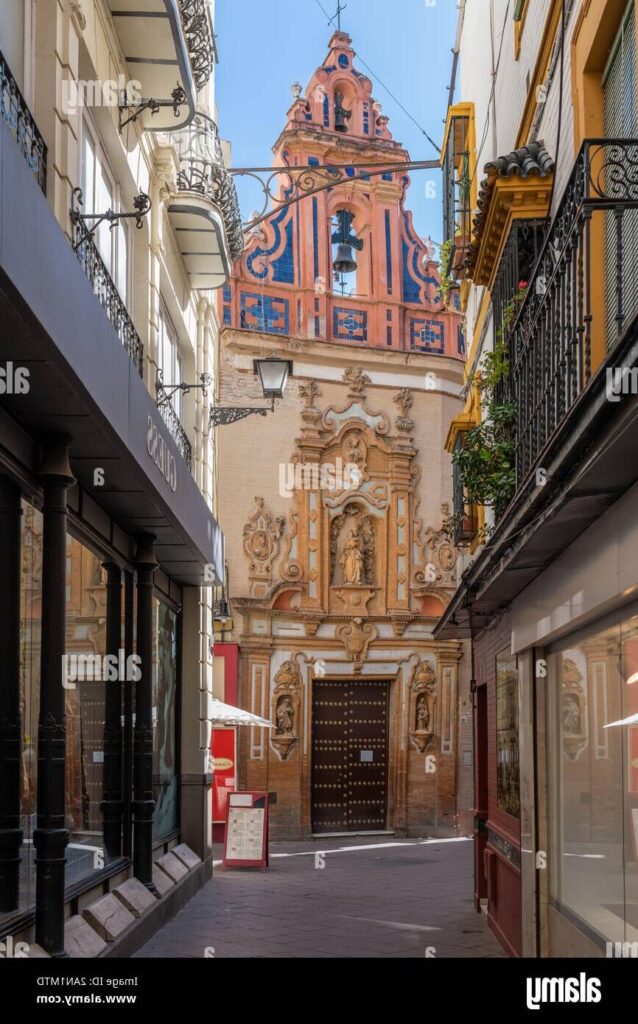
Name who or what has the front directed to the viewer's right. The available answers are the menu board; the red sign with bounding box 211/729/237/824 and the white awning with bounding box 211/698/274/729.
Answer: the white awning

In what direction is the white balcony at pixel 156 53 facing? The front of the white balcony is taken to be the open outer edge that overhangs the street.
to the viewer's right

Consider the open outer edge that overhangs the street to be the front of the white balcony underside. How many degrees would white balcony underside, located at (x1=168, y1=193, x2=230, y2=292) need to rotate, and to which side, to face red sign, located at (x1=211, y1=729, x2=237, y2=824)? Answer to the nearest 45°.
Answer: approximately 90° to its left

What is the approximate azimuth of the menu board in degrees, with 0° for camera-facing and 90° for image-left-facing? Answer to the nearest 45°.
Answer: approximately 0°

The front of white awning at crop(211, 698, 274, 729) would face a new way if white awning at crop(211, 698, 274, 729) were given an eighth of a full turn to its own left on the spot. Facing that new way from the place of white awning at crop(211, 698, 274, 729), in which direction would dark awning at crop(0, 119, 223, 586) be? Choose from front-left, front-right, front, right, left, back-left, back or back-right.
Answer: back-right

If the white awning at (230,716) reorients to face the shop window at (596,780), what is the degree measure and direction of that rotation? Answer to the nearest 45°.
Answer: approximately 90° to its right

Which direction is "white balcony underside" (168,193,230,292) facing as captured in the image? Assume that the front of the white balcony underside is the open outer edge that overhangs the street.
to the viewer's right

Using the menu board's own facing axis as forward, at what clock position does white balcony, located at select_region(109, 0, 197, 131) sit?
The white balcony is roughly at 12 o'clock from the menu board.

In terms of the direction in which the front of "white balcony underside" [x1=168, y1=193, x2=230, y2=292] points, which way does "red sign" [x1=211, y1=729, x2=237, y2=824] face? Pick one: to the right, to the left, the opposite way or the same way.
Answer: to the right
